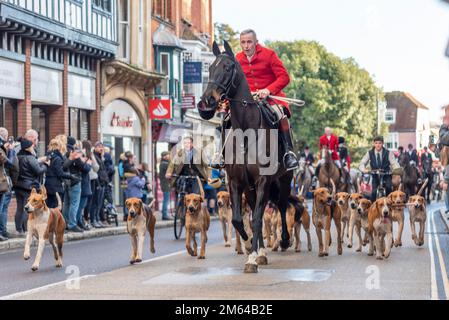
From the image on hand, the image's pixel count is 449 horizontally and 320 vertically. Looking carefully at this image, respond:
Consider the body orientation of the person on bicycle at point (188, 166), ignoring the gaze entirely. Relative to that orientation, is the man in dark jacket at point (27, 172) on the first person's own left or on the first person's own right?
on the first person's own right

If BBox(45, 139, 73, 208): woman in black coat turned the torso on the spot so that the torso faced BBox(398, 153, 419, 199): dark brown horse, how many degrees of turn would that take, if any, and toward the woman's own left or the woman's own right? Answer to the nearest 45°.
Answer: approximately 45° to the woman's own left

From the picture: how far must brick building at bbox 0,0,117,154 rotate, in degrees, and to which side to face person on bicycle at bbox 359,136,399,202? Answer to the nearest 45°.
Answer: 0° — it already faces them

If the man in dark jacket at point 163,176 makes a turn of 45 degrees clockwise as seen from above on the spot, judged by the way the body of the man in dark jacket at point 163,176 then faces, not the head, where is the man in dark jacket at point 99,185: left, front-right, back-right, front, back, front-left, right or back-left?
right

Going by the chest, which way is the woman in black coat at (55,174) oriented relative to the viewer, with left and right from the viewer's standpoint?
facing to the right of the viewer

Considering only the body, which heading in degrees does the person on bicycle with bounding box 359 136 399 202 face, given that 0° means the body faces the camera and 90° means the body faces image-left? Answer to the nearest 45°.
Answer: approximately 0°

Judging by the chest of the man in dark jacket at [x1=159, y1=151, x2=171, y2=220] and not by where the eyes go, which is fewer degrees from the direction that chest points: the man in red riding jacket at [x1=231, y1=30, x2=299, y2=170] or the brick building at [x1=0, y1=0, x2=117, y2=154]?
the man in red riding jacket

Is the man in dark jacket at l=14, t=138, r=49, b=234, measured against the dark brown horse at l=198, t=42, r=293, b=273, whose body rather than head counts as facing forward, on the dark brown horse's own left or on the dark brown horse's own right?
on the dark brown horse's own right

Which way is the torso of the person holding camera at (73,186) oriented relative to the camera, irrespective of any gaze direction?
to the viewer's right

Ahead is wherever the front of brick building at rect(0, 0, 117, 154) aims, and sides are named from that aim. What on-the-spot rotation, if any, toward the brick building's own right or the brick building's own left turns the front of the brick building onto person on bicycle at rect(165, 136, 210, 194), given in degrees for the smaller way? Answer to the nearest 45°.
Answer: approximately 45° to the brick building's own right
